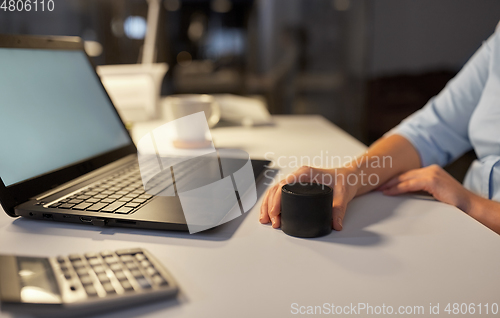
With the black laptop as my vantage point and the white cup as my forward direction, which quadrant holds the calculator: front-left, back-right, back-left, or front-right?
back-right

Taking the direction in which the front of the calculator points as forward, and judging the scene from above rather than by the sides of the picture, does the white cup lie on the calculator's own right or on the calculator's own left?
on the calculator's own left

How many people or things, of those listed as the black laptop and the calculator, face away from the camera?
0

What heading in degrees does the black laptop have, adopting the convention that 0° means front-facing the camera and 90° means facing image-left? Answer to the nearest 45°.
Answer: approximately 315°

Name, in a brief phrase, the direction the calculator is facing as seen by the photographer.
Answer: facing to the right of the viewer
